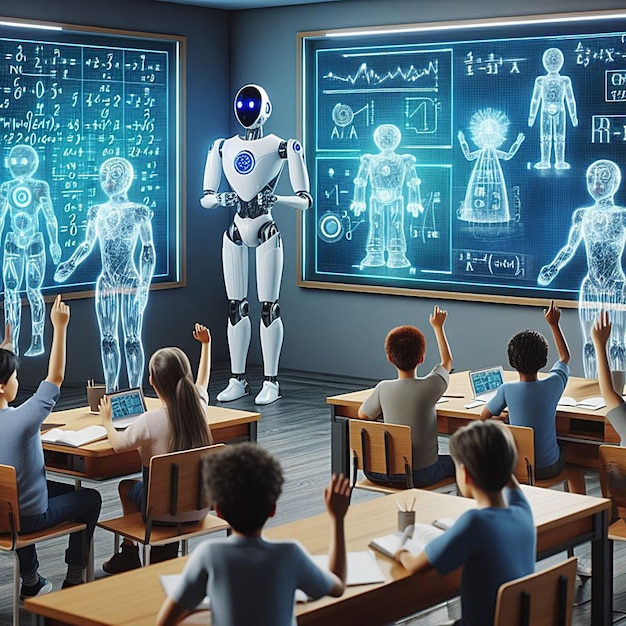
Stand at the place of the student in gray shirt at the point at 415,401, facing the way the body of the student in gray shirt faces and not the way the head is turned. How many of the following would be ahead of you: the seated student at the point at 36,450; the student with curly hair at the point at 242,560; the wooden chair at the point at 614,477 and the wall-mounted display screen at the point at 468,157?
1

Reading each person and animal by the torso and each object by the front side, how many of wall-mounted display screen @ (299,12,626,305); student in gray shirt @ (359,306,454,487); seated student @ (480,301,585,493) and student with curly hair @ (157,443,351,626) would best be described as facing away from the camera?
3

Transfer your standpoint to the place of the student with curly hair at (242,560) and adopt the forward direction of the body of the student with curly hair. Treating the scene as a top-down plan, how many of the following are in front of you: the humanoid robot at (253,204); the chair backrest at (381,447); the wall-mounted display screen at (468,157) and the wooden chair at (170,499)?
4

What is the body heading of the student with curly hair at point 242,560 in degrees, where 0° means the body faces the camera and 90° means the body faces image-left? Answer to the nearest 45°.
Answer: approximately 180°

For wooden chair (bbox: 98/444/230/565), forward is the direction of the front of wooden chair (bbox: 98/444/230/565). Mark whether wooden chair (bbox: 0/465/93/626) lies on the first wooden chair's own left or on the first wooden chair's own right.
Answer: on the first wooden chair's own left

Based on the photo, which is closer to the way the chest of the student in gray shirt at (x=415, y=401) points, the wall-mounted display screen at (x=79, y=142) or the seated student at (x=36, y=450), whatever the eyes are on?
the wall-mounted display screen

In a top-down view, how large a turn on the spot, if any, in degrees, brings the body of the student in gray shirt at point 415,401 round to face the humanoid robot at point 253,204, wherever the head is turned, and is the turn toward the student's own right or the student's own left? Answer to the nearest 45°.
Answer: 0° — they already face it

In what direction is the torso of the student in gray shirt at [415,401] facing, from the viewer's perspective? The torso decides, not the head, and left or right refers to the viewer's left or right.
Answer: facing away from the viewer

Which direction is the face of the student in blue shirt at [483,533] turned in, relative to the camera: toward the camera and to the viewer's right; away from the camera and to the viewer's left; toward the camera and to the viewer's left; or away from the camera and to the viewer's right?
away from the camera and to the viewer's left

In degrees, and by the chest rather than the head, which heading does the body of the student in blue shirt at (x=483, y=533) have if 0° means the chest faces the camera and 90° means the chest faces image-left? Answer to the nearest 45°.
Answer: approximately 135°

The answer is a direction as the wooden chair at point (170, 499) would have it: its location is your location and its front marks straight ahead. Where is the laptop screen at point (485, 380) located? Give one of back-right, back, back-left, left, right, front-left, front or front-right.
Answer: right

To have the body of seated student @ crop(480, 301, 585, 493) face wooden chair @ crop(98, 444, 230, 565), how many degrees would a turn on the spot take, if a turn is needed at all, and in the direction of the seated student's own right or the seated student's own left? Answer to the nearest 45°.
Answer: approximately 135° to the seated student's own left

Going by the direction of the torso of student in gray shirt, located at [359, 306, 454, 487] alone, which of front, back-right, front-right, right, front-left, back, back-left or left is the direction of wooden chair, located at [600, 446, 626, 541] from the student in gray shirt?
back-right
